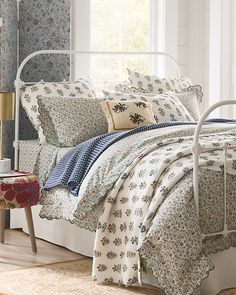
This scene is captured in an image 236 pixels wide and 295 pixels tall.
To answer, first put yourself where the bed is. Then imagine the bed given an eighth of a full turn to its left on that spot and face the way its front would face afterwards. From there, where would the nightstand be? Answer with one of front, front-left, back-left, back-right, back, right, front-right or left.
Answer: back-left

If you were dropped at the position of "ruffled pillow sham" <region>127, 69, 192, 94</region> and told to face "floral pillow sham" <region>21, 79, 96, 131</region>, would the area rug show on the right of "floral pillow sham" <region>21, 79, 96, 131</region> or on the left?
left

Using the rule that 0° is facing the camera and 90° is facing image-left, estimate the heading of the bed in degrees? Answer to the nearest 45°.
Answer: approximately 315°
